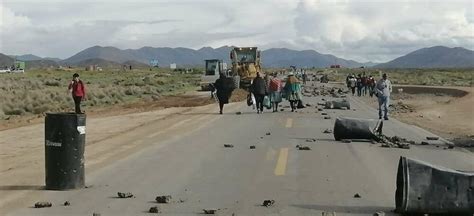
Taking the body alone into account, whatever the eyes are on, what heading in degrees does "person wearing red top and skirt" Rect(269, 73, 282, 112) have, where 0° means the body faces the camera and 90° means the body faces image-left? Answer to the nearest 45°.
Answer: approximately 180°

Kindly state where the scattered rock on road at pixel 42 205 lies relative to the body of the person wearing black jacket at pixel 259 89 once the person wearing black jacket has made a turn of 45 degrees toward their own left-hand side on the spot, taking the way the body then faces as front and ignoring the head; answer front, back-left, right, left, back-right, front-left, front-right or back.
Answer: back-left

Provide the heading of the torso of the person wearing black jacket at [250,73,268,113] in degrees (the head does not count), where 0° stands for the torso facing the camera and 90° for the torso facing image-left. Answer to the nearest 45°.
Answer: approximately 180°

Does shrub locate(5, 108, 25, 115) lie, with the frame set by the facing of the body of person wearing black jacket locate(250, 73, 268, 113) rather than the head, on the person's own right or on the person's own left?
on the person's own left

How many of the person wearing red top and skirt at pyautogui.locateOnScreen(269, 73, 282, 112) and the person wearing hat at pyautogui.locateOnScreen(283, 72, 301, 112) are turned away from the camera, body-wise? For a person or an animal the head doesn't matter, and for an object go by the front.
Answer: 2

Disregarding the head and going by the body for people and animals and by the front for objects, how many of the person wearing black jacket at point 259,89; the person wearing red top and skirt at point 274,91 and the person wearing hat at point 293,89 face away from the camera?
3

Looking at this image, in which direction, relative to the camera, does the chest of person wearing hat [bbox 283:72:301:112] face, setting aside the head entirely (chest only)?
away from the camera

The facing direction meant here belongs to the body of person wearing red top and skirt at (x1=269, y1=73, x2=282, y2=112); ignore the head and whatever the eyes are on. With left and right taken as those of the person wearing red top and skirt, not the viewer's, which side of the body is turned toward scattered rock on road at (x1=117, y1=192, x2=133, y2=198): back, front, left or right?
back

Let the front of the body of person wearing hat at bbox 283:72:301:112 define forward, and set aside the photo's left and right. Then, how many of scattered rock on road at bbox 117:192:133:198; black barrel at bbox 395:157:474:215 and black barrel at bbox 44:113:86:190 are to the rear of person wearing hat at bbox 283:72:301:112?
3

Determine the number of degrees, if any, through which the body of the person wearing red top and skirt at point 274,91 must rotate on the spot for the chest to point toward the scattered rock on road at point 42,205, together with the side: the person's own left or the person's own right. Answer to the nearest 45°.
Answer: approximately 180°

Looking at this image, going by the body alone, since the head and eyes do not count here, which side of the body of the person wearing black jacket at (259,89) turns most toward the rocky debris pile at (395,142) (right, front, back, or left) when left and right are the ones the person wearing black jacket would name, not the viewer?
back

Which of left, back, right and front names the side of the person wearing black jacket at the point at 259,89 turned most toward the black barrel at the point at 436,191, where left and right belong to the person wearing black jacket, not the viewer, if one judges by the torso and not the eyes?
back

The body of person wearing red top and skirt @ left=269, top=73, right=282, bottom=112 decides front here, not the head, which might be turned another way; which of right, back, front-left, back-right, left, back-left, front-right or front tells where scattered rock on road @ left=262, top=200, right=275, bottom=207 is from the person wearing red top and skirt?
back

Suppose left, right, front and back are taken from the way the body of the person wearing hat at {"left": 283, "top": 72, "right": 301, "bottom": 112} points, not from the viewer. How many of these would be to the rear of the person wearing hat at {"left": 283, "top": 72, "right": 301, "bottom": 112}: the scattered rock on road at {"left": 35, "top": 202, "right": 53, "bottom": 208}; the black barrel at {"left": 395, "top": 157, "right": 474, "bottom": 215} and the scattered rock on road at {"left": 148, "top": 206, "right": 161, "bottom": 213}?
3
